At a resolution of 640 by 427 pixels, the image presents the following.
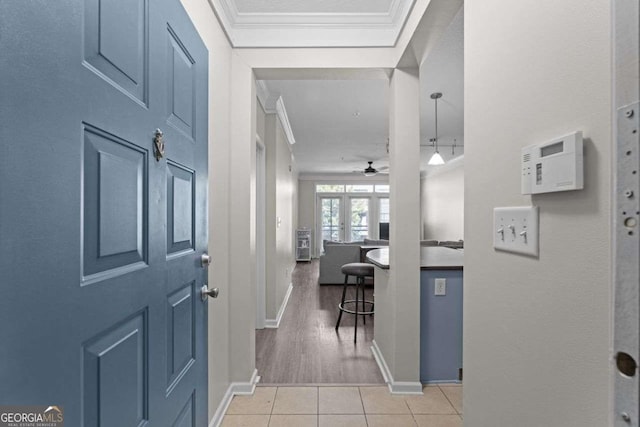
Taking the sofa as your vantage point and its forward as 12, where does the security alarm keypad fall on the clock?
The security alarm keypad is roughly at 6 o'clock from the sofa.

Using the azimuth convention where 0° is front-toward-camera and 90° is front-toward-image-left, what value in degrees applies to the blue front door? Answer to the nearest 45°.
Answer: approximately 315°

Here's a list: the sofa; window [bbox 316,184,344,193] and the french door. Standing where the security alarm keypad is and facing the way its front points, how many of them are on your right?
3

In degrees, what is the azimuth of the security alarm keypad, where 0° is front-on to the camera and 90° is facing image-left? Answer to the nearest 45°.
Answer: approximately 45°

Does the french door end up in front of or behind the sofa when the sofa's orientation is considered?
in front

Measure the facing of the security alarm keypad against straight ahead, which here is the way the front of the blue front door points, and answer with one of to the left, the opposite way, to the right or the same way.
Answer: the opposite way

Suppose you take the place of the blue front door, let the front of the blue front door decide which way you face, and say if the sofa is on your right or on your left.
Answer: on your left

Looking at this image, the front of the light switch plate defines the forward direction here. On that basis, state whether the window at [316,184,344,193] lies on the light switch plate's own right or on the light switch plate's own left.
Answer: on the light switch plate's own right

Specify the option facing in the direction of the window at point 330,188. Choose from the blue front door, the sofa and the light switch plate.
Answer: the sofa

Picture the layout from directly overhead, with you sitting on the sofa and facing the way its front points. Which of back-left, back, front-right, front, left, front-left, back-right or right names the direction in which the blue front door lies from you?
back

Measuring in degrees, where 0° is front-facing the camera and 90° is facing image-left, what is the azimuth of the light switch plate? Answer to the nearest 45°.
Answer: approximately 45°

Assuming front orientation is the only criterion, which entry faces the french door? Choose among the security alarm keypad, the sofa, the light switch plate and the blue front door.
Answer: the sofa

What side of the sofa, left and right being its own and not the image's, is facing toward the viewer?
back

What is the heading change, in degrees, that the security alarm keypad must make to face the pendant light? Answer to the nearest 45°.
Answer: approximately 135° to its right
